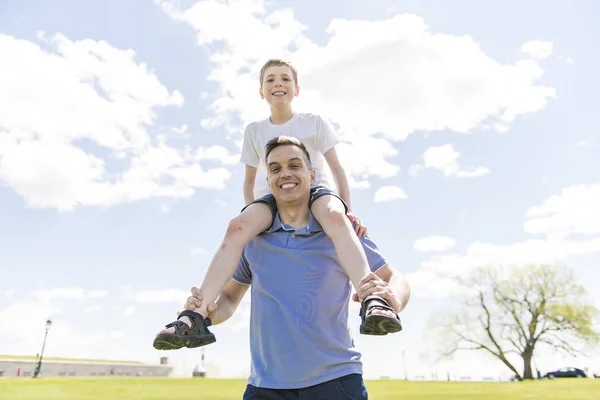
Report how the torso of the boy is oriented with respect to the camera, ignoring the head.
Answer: toward the camera

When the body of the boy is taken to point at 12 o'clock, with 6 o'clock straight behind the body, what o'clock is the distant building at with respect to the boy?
The distant building is roughly at 5 o'clock from the boy.

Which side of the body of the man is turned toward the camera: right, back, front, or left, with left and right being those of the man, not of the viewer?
front

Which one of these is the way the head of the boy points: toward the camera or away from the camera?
toward the camera

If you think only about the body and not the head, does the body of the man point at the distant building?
no

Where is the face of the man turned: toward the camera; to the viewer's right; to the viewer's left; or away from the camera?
toward the camera
